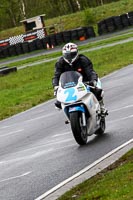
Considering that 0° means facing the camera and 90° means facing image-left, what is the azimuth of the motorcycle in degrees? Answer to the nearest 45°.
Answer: approximately 45°
